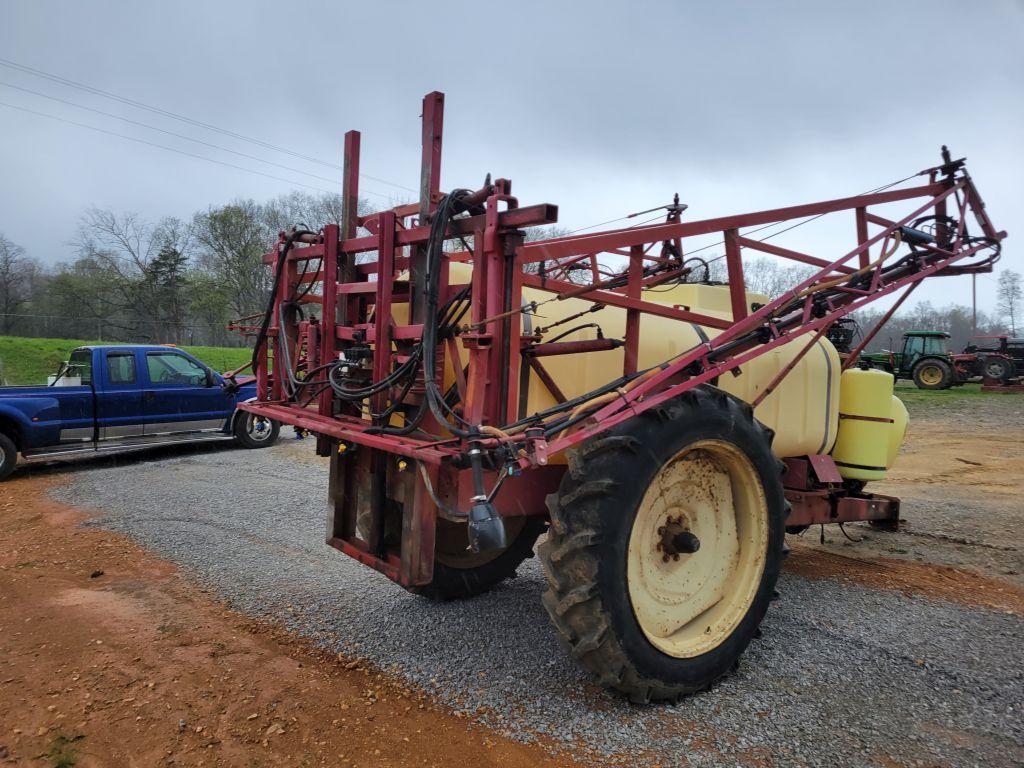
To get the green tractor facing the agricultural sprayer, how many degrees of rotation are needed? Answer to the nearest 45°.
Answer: approximately 90° to its left

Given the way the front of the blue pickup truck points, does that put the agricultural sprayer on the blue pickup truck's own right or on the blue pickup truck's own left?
on the blue pickup truck's own right

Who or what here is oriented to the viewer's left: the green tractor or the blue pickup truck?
the green tractor

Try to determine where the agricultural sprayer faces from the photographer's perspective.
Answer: facing away from the viewer and to the right of the viewer

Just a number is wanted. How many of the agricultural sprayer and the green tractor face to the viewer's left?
1

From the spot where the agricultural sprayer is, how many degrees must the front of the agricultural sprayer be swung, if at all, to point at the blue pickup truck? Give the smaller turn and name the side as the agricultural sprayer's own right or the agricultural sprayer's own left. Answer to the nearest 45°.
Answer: approximately 90° to the agricultural sprayer's own left

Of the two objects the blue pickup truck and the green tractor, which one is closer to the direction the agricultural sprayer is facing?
the green tractor

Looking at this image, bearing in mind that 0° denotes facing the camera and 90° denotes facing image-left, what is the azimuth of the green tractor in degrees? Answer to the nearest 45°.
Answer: approximately 90°

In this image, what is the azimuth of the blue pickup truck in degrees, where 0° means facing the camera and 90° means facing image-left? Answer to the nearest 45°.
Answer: approximately 225°
